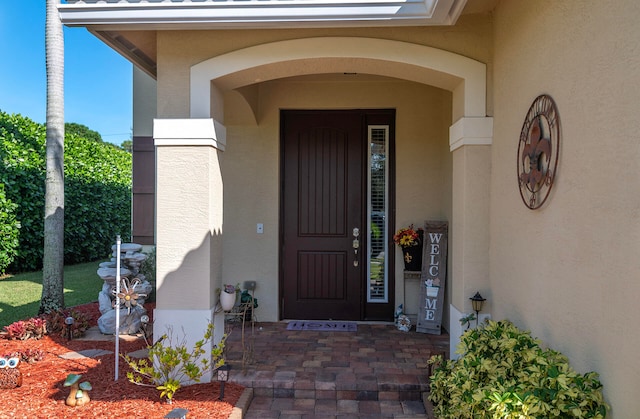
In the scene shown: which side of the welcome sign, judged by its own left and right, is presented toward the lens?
front

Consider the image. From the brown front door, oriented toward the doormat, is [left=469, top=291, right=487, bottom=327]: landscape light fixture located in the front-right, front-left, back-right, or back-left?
front-left

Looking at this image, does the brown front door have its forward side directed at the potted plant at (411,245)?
no

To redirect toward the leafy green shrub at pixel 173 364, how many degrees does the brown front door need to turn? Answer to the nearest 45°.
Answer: approximately 45° to its right

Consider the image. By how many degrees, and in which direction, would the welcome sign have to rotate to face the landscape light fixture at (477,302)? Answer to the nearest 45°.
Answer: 0° — it already faces it

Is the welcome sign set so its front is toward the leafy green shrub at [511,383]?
yes

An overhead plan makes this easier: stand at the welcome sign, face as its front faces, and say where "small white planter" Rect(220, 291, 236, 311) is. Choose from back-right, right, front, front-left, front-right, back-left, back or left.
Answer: front-right

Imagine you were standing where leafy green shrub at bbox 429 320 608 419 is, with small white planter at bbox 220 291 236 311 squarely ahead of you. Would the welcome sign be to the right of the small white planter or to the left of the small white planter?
right

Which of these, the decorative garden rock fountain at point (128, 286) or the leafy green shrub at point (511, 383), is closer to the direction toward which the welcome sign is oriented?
the leafy green shrub

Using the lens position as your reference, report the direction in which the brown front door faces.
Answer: facing the viewer

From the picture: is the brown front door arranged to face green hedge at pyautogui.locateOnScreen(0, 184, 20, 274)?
no

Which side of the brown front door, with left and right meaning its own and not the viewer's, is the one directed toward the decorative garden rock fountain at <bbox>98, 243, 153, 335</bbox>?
right

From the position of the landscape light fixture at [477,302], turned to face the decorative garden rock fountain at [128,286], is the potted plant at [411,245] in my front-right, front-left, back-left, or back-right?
front-right

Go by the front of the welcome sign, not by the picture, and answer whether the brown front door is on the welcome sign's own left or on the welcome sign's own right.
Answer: on the welcome sign's own right

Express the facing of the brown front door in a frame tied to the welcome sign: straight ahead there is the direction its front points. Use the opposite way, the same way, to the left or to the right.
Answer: the same way

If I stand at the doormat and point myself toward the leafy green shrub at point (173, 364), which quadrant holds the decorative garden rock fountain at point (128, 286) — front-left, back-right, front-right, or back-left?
front-right

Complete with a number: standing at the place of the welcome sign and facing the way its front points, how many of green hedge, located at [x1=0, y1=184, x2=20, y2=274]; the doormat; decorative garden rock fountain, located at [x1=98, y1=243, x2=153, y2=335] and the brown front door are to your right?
4

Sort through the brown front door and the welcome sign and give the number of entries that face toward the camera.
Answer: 2

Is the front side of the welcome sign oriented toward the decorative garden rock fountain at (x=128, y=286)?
no
